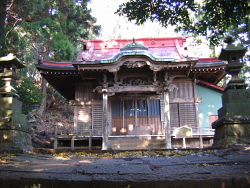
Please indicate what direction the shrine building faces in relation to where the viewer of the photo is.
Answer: facing the viewer

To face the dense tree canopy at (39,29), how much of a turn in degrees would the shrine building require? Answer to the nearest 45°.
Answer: approximately 135° to its right

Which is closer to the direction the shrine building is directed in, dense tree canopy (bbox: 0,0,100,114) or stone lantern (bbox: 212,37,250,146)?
the stone lantern

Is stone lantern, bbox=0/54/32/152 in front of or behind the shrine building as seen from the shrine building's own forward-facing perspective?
in front

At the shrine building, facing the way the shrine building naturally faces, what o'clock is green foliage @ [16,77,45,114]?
The green foliage is roughly at 3 o'clock from the shrine building.

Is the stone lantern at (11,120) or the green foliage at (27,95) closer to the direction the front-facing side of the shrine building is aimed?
the stone lantern

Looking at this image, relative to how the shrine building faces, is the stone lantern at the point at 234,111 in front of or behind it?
in front

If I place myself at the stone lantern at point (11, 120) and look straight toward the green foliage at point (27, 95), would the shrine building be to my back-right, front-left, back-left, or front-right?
front-right

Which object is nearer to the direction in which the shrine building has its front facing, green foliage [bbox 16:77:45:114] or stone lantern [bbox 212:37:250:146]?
the stone lantern
